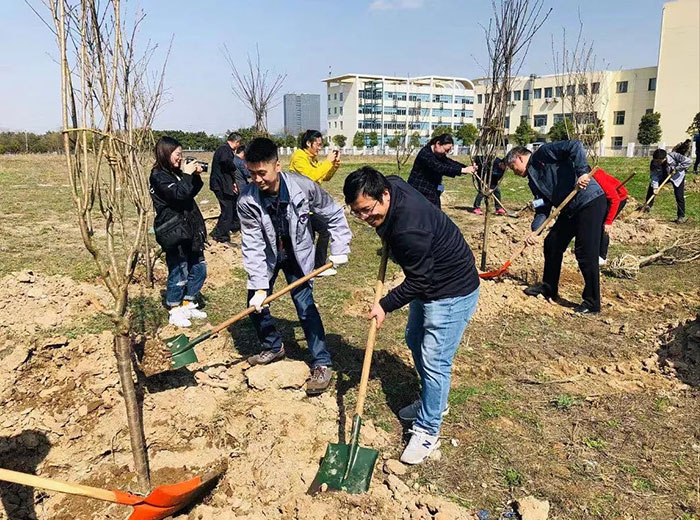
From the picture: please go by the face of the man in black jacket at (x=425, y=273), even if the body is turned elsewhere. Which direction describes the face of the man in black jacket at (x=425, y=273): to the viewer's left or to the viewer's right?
to the viewer's left

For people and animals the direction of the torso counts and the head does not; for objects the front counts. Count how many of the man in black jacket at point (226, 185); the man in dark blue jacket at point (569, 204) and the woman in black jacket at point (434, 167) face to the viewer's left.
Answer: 1

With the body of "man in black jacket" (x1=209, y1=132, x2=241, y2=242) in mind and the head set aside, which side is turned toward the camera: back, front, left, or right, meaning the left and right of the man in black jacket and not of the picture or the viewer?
right

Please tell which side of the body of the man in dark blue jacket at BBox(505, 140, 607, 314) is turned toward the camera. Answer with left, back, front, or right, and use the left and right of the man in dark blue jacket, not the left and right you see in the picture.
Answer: left

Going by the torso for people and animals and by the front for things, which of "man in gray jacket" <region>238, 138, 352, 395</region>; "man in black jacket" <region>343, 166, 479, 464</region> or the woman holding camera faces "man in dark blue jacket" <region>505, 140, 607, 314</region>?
the woman holding camera

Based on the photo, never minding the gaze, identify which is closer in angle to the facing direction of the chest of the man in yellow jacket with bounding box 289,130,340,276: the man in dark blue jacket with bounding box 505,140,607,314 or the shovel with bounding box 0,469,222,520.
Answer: the man in dark blue jacket

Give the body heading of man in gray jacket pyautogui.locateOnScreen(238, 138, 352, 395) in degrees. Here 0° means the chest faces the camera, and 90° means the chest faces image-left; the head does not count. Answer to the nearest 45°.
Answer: approximately 45°

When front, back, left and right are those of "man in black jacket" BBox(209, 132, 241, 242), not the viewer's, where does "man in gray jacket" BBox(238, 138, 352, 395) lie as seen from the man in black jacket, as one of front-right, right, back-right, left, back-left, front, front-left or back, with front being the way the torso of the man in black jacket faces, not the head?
right

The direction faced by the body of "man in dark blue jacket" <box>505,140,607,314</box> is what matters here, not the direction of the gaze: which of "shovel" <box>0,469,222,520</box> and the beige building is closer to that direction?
the shovel

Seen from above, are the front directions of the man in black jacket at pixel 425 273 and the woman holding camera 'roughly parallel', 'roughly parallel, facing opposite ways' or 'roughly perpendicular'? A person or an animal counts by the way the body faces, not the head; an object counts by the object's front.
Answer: roughly parallel, facing opposite ways

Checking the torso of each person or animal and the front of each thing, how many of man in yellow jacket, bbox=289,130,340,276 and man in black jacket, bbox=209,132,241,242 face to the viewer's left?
0

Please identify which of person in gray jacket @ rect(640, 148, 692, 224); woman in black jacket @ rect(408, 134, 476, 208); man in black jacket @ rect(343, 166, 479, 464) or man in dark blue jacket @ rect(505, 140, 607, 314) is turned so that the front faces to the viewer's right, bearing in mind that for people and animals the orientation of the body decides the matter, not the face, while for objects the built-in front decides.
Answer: woman in black jacket @ rect(408, 134, 476, 208)

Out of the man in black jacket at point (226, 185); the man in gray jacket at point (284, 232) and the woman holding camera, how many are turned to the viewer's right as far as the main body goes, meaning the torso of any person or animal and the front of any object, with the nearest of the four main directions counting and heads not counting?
2

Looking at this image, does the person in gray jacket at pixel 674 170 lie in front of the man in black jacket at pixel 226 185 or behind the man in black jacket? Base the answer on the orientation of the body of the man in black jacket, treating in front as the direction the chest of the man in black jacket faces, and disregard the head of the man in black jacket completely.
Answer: in front

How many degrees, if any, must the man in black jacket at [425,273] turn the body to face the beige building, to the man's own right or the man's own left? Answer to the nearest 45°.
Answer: approximately 180°

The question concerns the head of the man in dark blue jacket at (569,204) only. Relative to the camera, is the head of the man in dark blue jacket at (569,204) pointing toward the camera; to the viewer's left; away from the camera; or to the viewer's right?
to the viewer's left

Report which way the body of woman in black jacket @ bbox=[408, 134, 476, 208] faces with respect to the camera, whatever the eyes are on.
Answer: to the viewer's right
